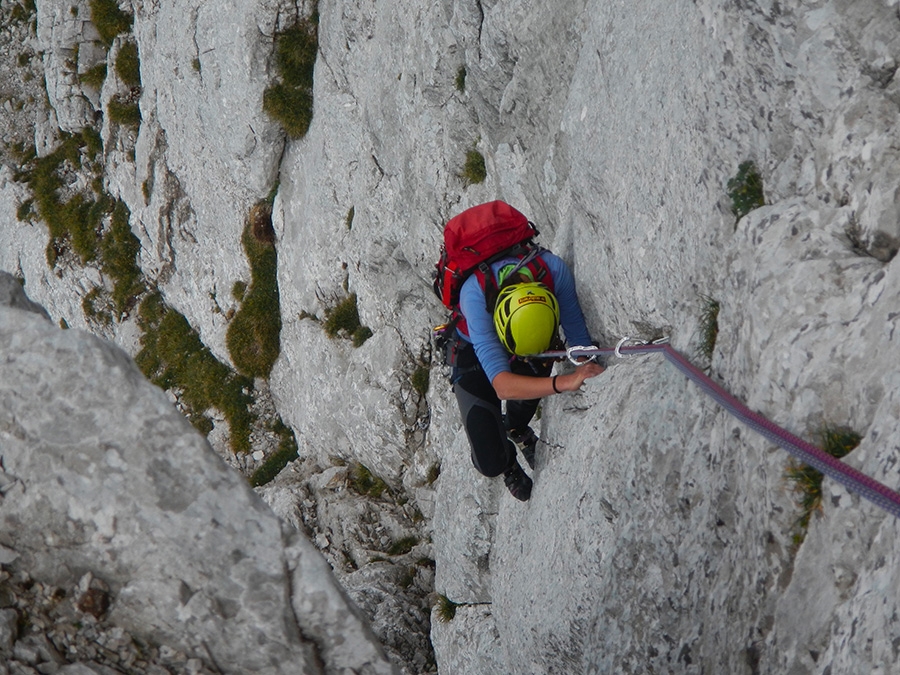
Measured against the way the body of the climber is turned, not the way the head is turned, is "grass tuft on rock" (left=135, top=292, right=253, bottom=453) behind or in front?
behind

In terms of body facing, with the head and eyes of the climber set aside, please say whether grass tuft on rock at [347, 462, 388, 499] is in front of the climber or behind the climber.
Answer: behind

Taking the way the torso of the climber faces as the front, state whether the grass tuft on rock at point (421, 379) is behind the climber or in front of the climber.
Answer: behind
